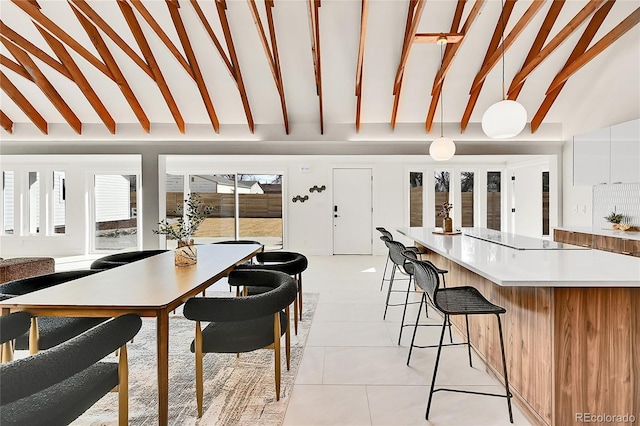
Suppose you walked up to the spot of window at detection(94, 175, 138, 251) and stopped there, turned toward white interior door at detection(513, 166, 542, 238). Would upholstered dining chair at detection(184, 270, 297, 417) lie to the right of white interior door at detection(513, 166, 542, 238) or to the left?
right

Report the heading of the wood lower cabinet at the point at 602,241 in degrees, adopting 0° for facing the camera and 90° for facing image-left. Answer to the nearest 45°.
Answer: approximately 45°

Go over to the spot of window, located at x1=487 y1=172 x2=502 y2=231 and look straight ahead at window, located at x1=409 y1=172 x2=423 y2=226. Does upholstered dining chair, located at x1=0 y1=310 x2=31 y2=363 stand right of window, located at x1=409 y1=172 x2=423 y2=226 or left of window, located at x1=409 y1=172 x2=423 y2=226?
left

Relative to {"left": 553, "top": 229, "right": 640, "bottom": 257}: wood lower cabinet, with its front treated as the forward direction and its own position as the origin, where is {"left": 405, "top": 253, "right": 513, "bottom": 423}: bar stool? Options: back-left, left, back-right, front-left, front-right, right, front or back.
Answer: front-left

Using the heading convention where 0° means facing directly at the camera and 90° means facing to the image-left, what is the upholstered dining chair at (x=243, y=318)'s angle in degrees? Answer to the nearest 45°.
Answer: approximately 90°

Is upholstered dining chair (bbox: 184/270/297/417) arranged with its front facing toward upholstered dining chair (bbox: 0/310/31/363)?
yes

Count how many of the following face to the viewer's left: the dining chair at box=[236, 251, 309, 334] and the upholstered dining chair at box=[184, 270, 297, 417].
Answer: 2

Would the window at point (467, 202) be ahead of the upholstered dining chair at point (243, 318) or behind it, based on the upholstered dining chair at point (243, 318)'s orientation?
behind

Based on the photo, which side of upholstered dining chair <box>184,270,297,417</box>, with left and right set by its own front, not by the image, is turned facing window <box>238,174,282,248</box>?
right

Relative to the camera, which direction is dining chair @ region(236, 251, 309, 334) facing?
to the viewer's left
